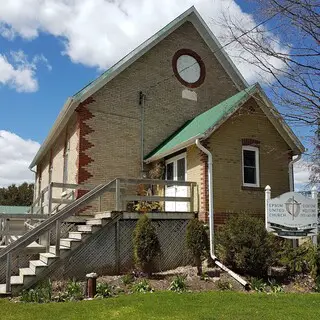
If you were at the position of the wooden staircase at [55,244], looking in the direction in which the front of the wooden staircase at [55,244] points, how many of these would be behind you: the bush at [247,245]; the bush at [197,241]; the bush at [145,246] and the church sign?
4

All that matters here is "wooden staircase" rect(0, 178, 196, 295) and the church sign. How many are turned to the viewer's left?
1

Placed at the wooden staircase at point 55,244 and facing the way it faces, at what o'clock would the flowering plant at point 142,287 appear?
The flowering plant is roughly at 7 o'clock from the wooden staircase.

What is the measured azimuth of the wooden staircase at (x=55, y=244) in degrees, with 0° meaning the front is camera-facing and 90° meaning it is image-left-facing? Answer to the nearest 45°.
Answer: approximately 90°

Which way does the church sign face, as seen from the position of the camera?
facing the viewer

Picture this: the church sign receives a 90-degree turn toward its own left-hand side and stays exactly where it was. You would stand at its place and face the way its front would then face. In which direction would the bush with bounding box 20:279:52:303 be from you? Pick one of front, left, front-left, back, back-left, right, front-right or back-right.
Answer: back-right

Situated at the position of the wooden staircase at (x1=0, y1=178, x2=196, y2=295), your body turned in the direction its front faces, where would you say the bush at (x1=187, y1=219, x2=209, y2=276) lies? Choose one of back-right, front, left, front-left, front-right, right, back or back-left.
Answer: back

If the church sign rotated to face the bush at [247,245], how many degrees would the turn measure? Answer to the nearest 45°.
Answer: approximately 45° to its right

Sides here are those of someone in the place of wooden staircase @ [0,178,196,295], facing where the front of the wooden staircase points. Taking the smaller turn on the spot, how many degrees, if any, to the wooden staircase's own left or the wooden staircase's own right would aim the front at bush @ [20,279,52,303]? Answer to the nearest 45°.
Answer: approximately 90° to the wooden staircase's own left

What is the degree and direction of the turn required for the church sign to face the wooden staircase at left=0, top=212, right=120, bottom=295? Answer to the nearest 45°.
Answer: approximately 45° to its right

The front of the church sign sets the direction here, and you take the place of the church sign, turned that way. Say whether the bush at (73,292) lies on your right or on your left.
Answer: on your right

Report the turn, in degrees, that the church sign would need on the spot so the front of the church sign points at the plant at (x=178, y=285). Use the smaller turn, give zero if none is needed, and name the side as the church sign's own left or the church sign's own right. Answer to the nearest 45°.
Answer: approximately 45° to the church sign's own right

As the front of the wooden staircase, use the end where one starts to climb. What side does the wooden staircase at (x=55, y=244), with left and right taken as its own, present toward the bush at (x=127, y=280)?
back
